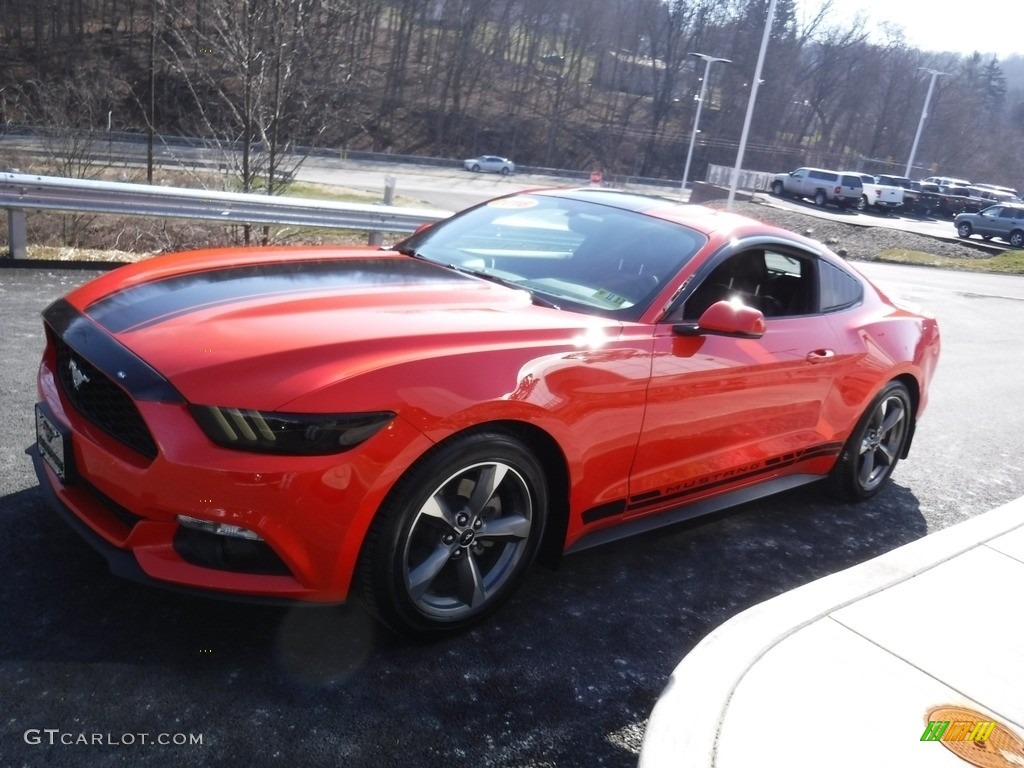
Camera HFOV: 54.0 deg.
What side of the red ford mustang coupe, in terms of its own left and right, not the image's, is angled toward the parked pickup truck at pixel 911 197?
back

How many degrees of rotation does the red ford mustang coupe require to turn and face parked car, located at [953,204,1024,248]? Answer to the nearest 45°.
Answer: approximately 180°

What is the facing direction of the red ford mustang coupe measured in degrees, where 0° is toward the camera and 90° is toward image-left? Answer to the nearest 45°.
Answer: approximately 45°

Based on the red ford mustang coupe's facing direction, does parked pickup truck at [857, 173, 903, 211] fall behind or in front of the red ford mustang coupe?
behind

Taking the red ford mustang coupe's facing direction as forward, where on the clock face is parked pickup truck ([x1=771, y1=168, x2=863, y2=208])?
The parked pickup truck is roughly at 5 o'clock from the red ford mustang coupe.

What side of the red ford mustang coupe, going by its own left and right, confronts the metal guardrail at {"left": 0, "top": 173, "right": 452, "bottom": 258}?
right
